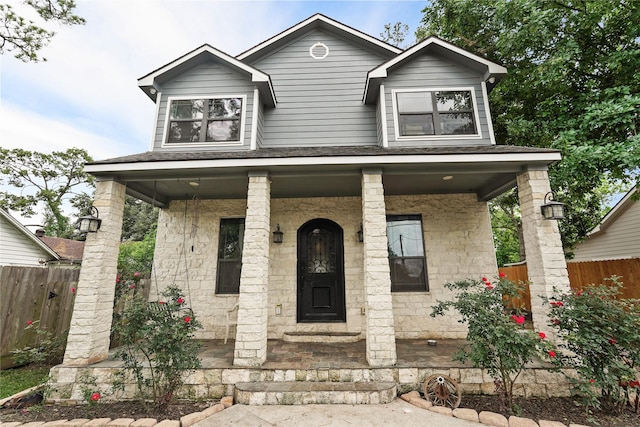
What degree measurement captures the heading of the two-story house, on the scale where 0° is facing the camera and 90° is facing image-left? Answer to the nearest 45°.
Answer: approximately 0°

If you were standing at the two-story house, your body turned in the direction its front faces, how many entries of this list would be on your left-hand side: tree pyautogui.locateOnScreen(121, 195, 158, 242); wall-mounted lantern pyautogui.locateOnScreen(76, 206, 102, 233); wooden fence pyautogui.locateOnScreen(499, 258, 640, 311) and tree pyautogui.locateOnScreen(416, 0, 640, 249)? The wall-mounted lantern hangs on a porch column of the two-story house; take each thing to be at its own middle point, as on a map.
2

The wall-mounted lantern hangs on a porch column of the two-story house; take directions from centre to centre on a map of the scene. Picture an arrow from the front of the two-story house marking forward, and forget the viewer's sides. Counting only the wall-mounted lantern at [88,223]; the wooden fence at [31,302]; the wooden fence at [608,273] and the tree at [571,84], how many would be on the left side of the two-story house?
2

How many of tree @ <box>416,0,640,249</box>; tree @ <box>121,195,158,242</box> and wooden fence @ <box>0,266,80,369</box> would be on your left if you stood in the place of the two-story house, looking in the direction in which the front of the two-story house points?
1

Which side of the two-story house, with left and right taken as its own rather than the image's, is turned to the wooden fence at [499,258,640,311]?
left

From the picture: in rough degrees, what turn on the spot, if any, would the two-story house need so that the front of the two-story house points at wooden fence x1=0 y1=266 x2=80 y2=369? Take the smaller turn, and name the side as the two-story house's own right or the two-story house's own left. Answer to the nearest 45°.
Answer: approximately 90° to the two-story house's own right

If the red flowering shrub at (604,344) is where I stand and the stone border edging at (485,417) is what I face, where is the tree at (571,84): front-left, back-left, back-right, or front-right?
back-right

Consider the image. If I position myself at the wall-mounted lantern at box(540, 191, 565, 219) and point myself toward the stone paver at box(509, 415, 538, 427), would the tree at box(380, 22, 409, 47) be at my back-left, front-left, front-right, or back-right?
back-right

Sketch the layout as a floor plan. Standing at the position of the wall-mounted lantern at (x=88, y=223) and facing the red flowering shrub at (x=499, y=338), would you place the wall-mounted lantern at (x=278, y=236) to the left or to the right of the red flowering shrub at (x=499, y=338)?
left

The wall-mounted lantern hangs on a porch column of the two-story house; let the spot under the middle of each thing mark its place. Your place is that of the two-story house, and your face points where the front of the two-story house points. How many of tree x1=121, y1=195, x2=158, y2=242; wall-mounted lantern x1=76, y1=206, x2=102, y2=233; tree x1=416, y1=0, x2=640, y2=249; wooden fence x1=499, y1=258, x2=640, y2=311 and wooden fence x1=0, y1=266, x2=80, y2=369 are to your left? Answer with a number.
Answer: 2

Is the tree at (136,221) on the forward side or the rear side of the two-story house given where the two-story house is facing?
on the rear side

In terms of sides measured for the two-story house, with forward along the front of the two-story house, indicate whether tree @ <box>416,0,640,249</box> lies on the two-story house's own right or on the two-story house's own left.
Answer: on the two-story house's own left
